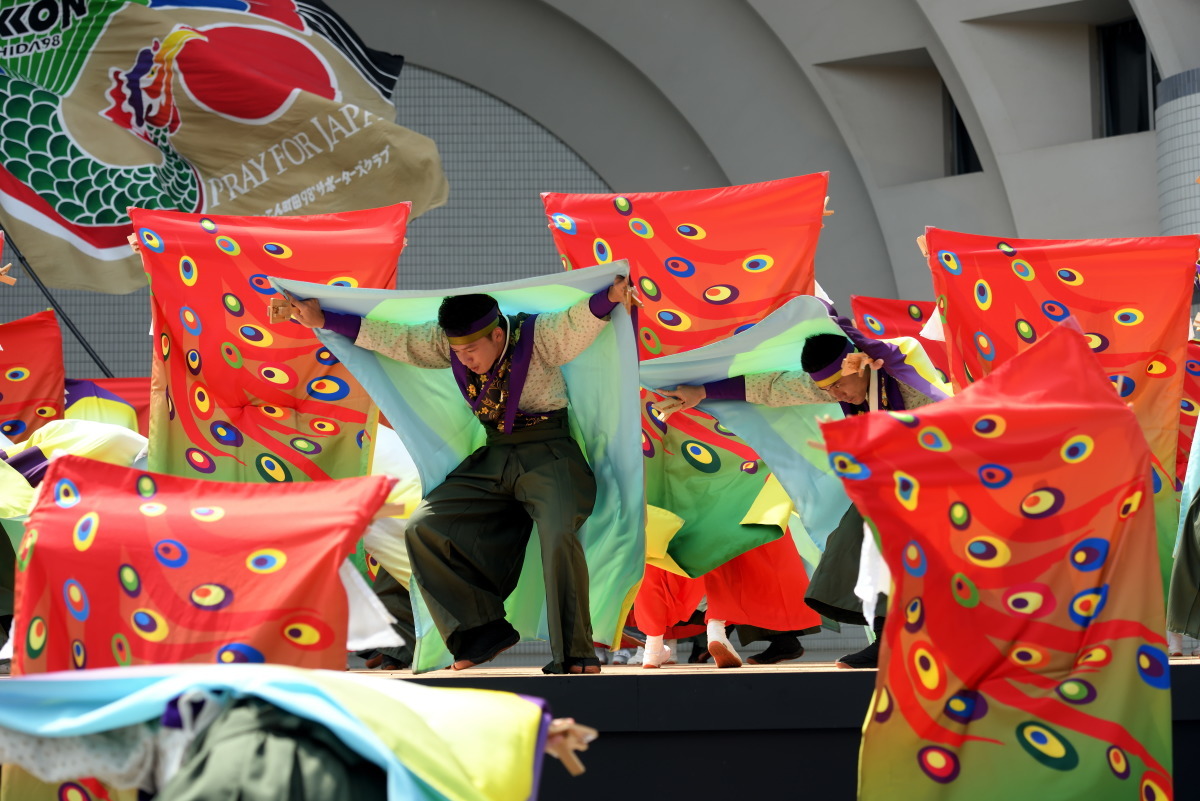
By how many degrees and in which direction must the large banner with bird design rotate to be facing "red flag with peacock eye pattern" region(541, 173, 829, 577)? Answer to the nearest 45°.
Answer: approximately 45° to its left

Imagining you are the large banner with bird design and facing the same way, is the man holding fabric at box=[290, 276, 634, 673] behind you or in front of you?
in front

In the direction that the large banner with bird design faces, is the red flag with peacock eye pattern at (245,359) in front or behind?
in front

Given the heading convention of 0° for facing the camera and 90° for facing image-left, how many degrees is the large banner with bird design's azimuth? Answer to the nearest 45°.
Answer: approximately 0°

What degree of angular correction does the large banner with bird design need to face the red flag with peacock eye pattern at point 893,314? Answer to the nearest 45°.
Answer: approximately 45° to its left

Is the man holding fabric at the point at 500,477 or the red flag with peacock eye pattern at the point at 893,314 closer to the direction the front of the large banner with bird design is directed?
the man holding fabric

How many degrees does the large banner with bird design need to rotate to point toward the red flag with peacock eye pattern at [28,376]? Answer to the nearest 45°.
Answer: approximately 45° to its right
